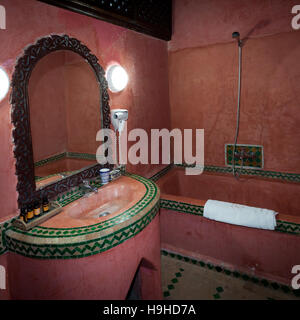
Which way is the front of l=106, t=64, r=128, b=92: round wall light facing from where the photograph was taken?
facing the viewer and to the right of the viewer

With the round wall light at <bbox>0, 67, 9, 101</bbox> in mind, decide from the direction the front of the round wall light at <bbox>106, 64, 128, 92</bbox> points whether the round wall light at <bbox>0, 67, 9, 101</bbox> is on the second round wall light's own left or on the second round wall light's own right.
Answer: on the second round wall light's own right

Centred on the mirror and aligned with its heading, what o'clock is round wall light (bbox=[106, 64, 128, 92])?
The round wall light is roughly at 9 o'clock from the mirror.

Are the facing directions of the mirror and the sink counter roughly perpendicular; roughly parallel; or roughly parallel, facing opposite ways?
roughly parallel

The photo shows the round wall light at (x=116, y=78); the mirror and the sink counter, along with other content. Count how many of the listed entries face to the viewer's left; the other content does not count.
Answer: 0

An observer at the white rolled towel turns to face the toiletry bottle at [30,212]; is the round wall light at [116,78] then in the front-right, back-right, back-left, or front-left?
front-right

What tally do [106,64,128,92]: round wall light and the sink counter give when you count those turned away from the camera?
0

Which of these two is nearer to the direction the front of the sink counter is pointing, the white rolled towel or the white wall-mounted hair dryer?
the white rolled towel

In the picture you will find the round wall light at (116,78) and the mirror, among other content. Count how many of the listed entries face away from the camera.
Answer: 0

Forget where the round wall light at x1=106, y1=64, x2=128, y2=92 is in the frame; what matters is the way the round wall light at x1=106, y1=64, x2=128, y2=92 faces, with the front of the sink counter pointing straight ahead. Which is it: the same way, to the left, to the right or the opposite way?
the same way

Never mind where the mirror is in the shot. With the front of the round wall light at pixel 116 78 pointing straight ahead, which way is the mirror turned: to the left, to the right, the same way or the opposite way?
the same way

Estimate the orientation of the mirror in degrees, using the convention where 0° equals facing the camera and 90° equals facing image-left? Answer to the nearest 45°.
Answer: approximately 315°

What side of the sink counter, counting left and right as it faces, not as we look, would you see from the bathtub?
left
